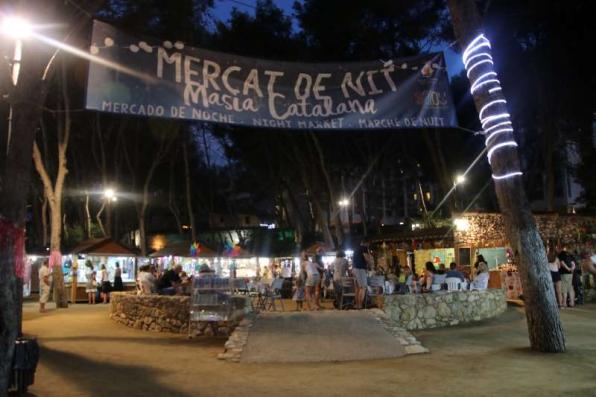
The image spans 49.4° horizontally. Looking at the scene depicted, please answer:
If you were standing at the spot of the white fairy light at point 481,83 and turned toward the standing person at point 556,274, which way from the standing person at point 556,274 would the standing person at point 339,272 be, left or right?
left

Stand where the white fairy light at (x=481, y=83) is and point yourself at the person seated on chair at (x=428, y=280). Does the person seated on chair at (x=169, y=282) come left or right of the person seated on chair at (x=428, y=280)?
left

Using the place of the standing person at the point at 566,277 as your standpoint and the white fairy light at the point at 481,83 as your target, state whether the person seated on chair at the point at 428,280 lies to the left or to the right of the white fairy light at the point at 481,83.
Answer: right

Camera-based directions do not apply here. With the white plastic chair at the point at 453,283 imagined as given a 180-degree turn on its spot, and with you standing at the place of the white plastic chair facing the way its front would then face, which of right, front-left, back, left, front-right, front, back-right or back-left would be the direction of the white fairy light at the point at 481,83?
front

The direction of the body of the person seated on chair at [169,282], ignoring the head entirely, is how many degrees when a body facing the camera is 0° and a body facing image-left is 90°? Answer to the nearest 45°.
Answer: approximately 270°

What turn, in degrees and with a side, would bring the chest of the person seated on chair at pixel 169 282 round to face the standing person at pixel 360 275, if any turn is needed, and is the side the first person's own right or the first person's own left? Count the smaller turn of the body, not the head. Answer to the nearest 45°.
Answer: approximately 45° to the first person's own right
